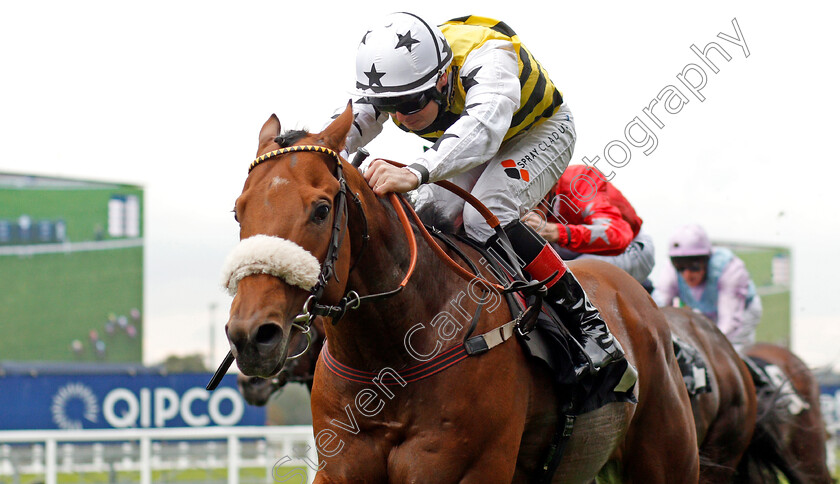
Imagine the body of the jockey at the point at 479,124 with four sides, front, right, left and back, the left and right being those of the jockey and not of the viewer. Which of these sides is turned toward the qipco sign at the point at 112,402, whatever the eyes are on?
right

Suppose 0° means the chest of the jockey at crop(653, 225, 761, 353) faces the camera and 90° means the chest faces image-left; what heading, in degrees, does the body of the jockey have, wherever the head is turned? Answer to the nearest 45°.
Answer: approximately 45°

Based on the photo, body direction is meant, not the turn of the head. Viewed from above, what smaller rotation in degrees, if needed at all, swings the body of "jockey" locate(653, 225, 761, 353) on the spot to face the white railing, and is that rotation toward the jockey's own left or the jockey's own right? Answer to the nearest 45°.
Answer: approximately 45° to the jockey's own right

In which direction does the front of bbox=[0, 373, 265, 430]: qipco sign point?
toward the camera

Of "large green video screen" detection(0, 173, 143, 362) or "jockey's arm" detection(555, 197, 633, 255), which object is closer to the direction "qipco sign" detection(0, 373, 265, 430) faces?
the jockey's arm

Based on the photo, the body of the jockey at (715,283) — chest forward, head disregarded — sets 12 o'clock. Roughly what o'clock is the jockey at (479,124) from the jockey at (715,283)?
the jockey at (479,124) is roughly at 11 o'clock from the jockey at (715,283).

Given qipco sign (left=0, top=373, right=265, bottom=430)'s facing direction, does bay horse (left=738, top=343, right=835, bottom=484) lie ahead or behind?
ahead

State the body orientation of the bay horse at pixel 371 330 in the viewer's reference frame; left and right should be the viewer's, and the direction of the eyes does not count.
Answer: facing the viewer and to the left of the viewer

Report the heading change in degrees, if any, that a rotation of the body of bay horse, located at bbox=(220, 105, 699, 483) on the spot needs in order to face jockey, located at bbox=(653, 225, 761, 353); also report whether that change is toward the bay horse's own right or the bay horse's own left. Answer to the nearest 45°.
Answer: approximately 180°
